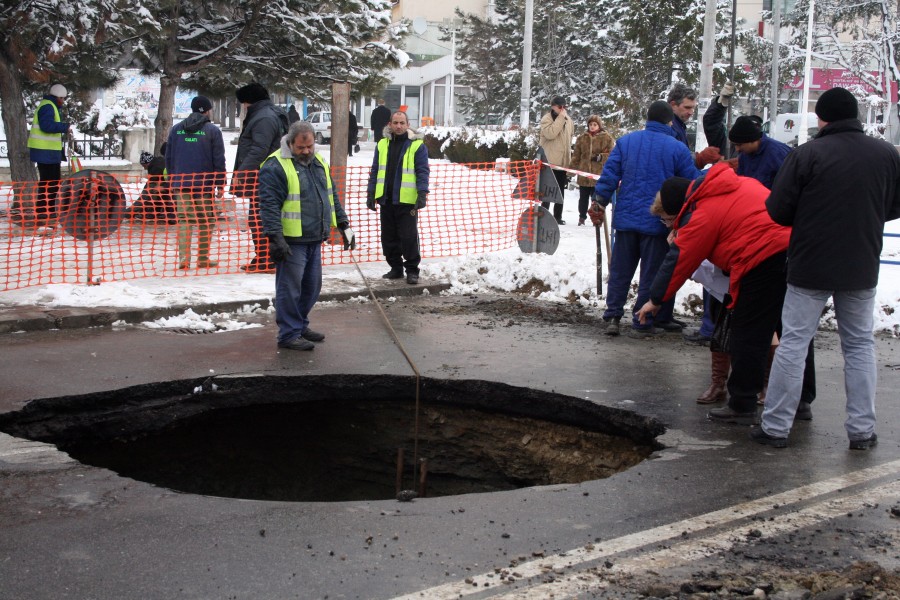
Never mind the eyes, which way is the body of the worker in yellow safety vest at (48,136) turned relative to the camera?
to the viewer's right

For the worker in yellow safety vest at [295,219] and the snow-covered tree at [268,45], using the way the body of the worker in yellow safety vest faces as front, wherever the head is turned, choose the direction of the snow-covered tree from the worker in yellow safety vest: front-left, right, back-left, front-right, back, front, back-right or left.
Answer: back-left

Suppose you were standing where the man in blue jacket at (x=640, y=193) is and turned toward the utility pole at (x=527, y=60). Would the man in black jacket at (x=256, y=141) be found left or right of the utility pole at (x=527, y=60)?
left

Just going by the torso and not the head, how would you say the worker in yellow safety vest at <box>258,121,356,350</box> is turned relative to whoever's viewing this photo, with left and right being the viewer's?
facing the viewer and to the right of the viewer

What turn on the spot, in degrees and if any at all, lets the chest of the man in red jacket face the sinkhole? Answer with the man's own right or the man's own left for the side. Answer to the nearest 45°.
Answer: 0° — they already face it

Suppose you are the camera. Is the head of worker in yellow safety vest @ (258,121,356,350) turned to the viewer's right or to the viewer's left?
to the viewer's right

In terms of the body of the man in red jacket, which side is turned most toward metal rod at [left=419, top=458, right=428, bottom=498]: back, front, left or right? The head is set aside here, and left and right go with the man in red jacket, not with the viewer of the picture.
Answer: front

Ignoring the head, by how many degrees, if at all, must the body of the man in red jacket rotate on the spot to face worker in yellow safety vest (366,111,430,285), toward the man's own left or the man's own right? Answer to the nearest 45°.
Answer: approximately 45° to the man's own right

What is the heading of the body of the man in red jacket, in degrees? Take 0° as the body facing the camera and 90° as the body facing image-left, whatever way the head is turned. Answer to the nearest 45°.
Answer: approximately 90°
